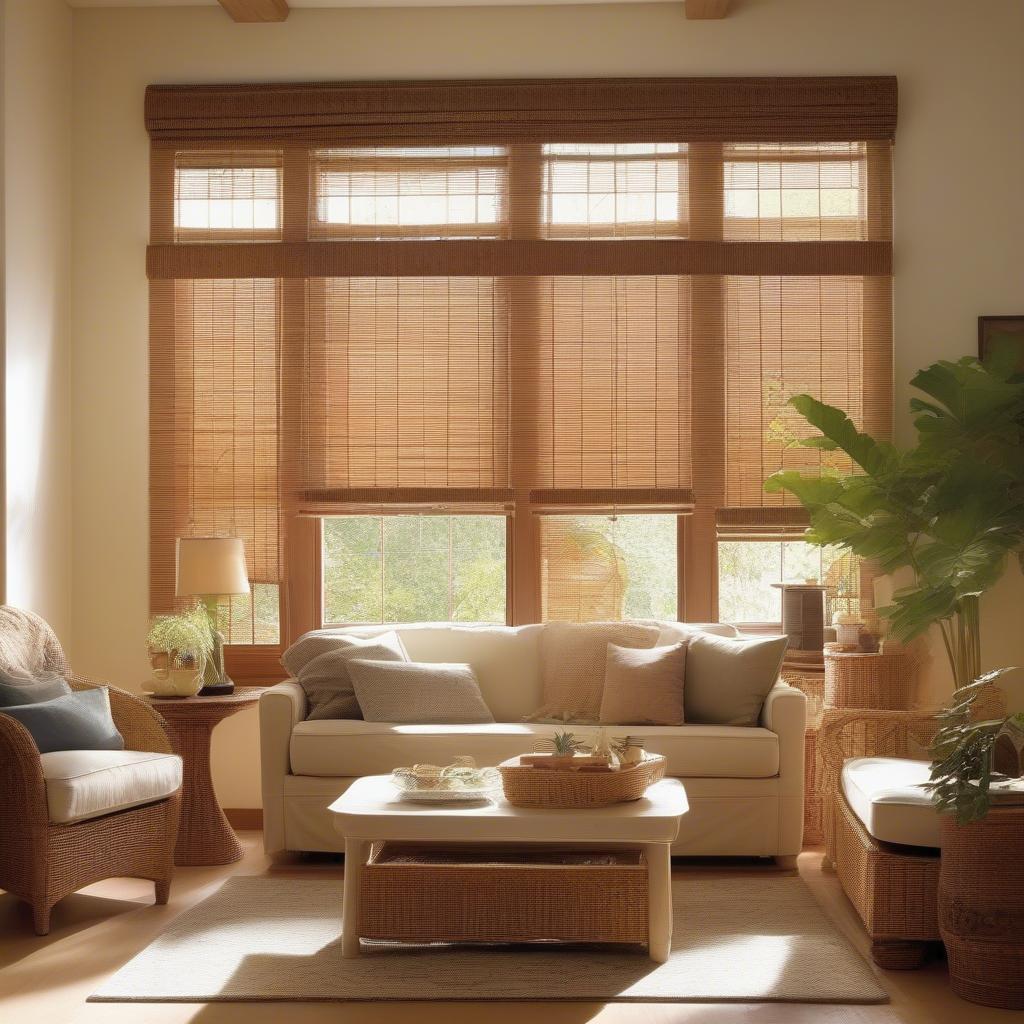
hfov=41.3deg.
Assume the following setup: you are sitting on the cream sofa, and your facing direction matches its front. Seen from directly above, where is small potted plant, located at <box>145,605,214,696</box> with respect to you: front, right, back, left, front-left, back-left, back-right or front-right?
right

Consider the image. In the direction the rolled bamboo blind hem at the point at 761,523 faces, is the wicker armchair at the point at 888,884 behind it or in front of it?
in front

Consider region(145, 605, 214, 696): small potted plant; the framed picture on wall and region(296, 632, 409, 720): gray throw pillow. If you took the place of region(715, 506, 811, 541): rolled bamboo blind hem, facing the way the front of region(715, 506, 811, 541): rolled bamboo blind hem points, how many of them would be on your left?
1

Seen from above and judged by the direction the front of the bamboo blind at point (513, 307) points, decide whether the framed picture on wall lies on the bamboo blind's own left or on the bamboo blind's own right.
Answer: on the bamboo blind's own left

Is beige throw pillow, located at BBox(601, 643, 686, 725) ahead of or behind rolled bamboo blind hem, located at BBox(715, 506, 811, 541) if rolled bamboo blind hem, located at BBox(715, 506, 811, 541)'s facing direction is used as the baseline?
ahead

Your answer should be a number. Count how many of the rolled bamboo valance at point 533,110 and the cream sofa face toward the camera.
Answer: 2

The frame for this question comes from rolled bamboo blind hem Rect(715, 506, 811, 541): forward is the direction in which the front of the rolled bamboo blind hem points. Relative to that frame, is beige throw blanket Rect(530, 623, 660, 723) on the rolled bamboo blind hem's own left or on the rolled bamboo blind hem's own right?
on the rolled bamboo blind hem's own right

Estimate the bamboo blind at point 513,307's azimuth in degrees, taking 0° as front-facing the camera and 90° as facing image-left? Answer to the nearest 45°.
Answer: approximately 0°

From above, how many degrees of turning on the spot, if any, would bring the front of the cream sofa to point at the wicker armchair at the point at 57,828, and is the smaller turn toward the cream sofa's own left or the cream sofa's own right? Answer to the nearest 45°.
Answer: approximately 90° to the cream sofa's own right

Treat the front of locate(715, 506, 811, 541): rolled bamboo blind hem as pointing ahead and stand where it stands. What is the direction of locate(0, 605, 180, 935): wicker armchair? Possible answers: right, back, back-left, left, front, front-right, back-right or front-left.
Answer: front-right

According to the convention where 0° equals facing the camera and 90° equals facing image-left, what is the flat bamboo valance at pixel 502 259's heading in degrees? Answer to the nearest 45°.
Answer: approximately 0°

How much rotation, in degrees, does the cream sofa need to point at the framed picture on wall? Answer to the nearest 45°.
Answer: approximately 135° to its left
